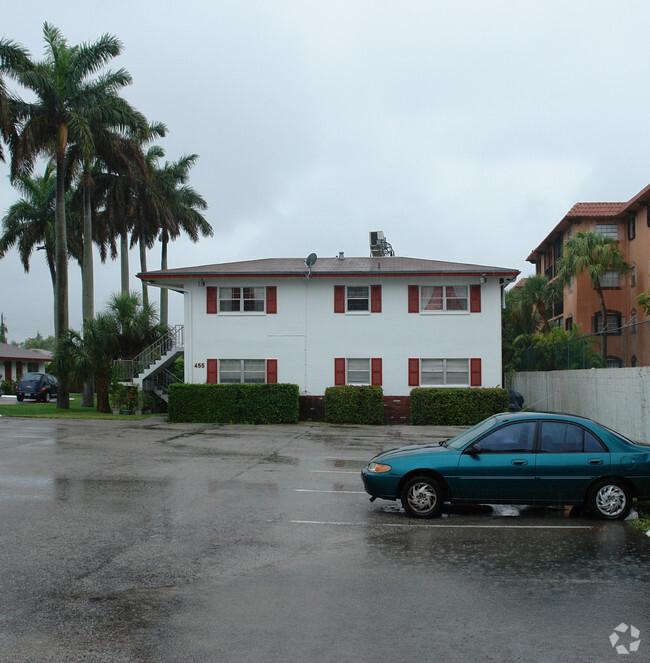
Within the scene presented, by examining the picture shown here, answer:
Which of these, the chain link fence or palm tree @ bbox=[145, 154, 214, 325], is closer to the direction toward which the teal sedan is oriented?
the palm tree

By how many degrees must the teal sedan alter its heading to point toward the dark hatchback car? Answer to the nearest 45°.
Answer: approximately 45° to its right

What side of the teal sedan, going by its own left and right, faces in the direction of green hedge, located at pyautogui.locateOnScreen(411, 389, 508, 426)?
right

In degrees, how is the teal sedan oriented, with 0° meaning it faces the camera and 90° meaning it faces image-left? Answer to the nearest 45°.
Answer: approximately 90°
